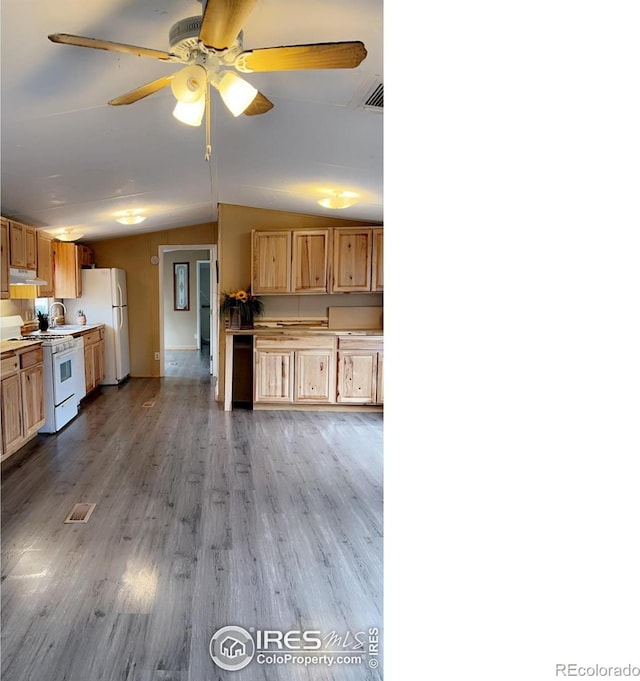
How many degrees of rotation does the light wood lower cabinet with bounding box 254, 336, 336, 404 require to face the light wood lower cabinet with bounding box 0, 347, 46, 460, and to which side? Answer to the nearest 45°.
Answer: approximately 45° to its right

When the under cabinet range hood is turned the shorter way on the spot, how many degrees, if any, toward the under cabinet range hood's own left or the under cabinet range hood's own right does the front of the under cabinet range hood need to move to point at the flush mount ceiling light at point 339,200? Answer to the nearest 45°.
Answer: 0° — it already faces it

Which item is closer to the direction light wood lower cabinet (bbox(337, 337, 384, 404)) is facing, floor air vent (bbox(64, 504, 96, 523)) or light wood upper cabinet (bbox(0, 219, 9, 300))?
the floor air vent

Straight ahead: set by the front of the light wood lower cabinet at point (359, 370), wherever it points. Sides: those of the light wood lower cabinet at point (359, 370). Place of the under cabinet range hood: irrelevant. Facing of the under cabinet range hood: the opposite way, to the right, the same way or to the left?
to the left

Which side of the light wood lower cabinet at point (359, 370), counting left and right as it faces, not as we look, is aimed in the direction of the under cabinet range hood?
right

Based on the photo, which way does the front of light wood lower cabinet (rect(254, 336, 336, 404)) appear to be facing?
toward the camera

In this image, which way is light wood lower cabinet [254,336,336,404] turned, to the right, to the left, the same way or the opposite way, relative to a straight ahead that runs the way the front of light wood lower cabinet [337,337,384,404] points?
the same way

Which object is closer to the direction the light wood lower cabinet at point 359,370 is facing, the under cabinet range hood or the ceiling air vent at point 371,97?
the ceiling air vent

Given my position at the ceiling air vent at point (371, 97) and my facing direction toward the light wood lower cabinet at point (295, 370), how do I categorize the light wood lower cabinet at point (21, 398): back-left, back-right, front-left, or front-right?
front-left

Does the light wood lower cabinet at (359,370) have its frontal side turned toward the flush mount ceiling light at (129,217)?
no

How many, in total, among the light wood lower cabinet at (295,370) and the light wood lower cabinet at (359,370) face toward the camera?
2

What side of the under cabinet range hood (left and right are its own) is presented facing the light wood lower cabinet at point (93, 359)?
left

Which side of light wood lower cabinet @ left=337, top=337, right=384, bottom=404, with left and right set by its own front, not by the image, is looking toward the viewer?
front

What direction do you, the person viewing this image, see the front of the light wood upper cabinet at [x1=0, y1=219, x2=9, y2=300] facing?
facing the viewer and to the right of the viewer

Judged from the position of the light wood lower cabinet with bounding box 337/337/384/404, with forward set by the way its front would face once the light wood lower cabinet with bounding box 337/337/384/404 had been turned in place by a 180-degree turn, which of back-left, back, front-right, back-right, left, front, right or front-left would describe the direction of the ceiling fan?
back
